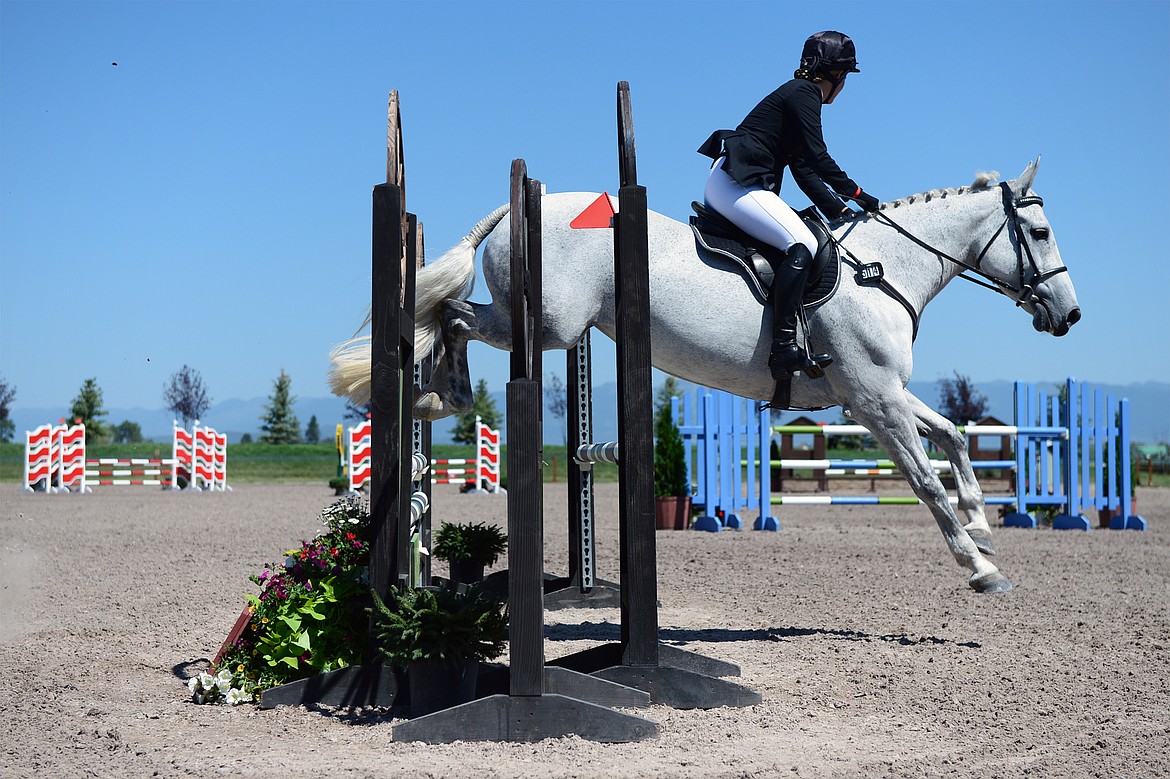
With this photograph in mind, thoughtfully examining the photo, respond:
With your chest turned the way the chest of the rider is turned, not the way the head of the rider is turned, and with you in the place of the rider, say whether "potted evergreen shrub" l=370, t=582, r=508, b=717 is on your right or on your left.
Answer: on your right

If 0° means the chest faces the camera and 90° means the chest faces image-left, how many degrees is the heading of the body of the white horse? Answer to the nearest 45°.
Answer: approximately 270°

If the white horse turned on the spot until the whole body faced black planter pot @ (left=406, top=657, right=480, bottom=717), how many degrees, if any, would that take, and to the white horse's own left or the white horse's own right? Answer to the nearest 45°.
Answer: approximately 135° to the white horse's own right

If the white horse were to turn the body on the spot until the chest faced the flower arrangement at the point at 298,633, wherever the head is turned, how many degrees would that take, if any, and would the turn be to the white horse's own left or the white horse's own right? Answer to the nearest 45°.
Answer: approximately 135° to the white horse's own right

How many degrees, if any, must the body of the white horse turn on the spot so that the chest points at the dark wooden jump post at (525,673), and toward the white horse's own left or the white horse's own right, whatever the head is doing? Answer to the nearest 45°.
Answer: approximately 135° to the white horse's own right

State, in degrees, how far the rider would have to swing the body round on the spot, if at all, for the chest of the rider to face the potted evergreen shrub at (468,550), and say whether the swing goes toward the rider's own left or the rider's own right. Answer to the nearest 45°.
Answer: approximately 135° to the rider's own left

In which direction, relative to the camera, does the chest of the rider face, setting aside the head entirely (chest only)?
to the viewer's right

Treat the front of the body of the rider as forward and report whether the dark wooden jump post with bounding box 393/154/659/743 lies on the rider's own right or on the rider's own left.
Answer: on the rider's own right

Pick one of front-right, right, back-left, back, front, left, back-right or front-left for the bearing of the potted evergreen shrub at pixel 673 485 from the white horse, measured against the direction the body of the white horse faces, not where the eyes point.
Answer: left
